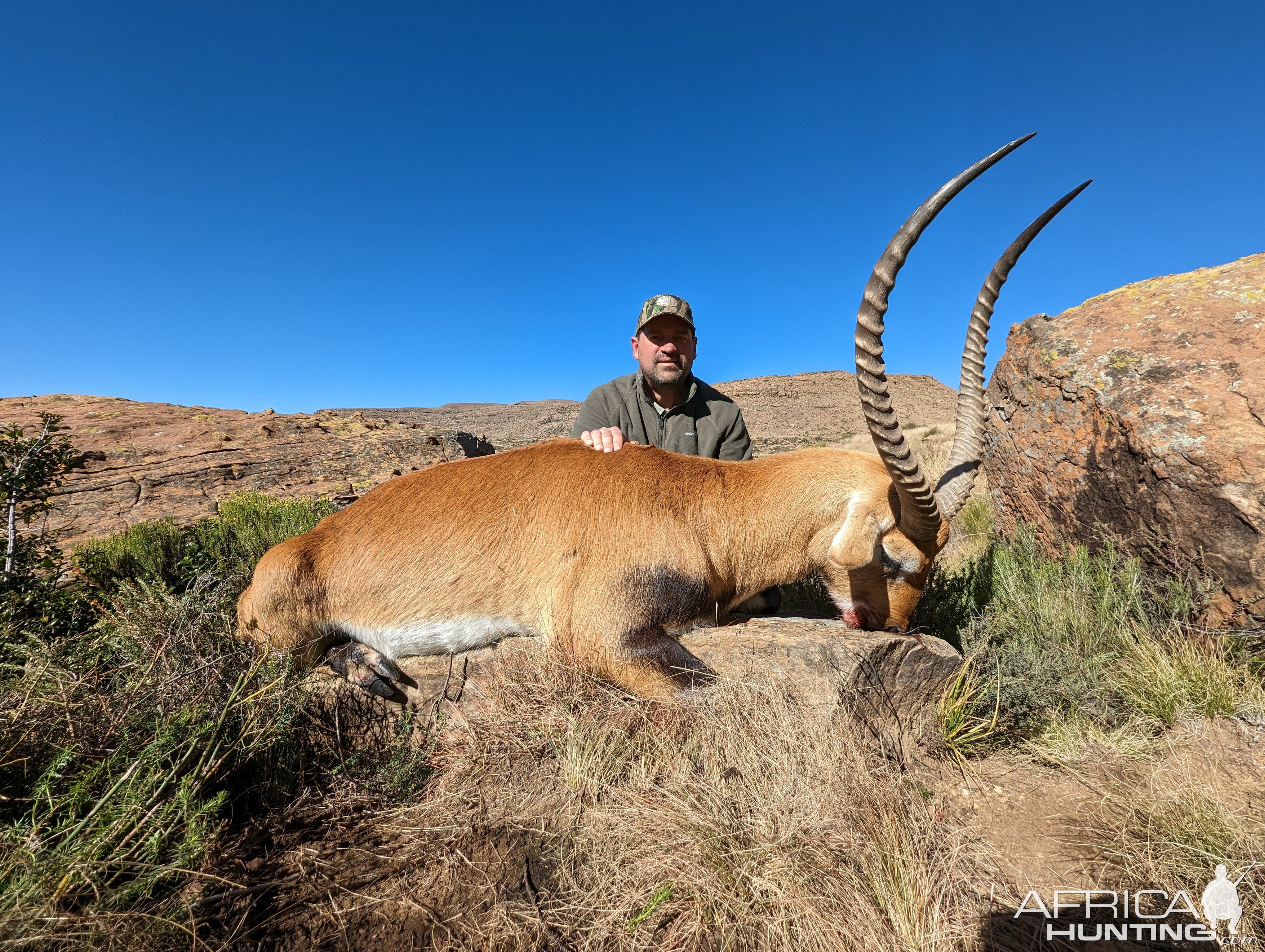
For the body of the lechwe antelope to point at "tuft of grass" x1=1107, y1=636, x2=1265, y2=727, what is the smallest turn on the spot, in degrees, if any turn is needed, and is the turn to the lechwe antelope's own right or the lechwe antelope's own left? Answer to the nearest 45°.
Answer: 0° — it already faces it

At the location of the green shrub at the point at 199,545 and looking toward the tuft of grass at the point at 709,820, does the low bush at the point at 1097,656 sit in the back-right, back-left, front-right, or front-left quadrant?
front-left

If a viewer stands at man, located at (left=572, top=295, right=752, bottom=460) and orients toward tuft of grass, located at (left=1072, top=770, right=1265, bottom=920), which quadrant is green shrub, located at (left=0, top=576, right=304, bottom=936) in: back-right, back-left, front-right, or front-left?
front-right

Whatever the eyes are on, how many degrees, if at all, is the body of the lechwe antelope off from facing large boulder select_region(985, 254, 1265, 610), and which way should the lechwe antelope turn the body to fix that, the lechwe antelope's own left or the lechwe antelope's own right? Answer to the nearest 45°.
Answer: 0° — it already faces it

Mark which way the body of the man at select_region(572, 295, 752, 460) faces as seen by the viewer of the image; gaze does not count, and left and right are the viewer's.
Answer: facing the viewer

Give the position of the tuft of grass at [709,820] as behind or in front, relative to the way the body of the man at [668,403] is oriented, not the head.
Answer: in front

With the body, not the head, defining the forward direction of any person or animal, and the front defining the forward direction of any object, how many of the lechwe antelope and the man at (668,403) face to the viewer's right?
1

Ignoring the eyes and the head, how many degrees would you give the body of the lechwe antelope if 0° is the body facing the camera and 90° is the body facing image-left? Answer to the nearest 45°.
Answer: approximately 270°

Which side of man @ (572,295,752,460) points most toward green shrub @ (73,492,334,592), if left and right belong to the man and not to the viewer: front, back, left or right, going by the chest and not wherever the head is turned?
right

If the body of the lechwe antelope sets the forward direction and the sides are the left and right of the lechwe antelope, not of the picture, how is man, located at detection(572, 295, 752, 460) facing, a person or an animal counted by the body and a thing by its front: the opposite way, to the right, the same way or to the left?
to the right
